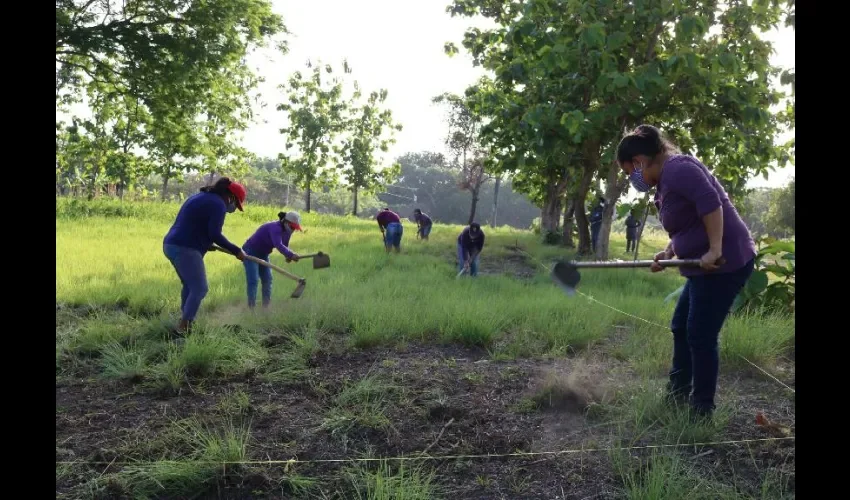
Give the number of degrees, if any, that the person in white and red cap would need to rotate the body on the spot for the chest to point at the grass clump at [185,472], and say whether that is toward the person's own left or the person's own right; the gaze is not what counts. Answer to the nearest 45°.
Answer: approximately 90° to the person's own right

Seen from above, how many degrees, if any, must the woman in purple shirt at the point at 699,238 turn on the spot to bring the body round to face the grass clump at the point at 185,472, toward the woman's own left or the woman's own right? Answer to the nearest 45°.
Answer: approximately 45° to the woman's own left

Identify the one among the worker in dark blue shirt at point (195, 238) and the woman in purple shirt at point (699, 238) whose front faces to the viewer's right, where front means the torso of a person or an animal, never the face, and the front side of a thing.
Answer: the worker in dark blue shirt

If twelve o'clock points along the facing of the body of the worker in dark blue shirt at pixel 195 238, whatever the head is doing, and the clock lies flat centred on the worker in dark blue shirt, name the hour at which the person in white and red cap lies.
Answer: The person in white and red cap is roughly at 10 o'clock from the worker in dark blue shirt.

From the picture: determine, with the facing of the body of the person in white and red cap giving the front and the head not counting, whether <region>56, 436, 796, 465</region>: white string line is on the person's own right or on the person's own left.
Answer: on the person's own right

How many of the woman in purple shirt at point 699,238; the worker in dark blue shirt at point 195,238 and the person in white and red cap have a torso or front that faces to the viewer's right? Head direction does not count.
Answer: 2

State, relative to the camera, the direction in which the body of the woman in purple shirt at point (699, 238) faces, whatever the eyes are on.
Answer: to the viewer's left

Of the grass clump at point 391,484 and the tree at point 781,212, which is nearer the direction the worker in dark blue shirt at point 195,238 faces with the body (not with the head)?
the tree

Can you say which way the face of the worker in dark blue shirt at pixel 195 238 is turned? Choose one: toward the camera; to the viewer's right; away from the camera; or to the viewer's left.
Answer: to the viewer's right

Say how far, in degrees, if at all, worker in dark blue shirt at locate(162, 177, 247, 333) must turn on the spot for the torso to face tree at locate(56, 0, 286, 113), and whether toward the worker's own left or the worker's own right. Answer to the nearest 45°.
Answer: approximately 90° to the worker's own left

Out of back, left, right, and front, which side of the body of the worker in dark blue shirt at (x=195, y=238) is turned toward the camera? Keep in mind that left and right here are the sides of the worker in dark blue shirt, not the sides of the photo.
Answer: right

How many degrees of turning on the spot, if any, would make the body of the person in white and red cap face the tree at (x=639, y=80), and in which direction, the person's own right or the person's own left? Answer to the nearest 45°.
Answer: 0° — they already face it

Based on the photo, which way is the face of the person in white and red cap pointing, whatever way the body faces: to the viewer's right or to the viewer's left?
to the viewer's right

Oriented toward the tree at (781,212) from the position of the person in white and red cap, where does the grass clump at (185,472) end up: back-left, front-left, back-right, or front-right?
back-right

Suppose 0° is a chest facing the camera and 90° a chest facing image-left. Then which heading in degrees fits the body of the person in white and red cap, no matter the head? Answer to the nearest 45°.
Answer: approximately 270°

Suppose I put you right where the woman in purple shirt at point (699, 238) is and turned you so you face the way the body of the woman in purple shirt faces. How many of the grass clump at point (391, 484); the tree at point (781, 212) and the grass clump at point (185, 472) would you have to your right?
1

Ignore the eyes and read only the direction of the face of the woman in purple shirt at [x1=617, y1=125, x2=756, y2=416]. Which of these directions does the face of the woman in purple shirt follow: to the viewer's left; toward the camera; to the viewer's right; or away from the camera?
to the viewer's left
